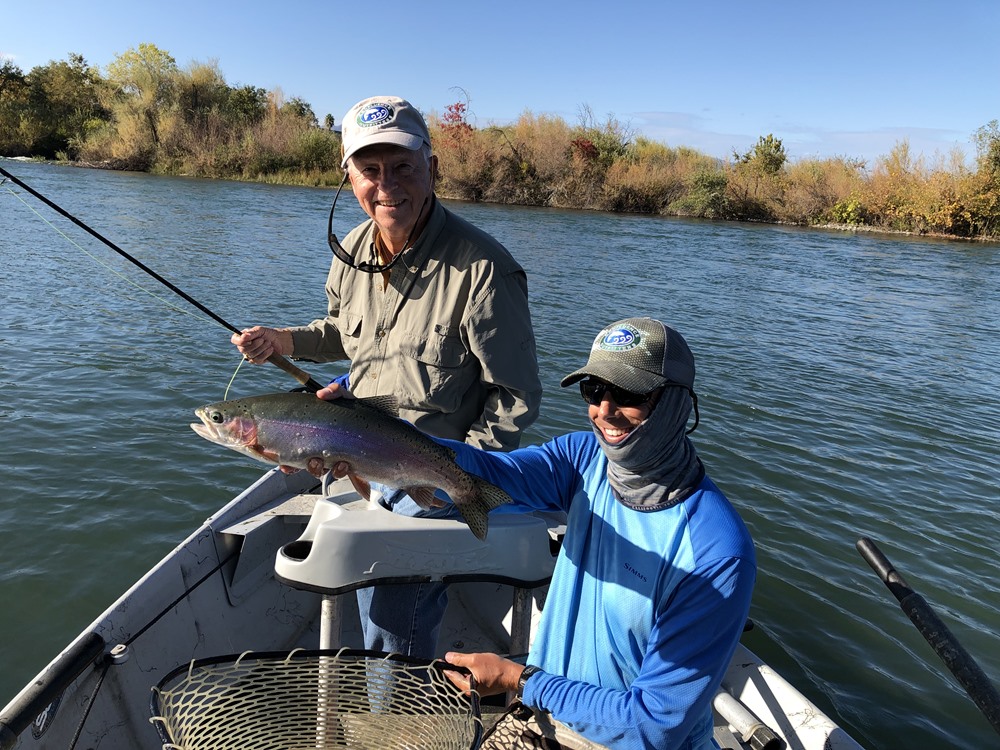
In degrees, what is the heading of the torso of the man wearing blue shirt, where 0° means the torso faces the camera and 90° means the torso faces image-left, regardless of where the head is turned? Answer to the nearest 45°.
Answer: approximately 45°

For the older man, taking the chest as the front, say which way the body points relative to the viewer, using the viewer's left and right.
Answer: facing the viewer and to the left of the viewer

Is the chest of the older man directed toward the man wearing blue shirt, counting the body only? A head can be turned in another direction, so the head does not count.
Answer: no

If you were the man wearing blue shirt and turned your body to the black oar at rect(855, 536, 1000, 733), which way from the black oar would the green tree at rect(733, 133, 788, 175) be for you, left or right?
left

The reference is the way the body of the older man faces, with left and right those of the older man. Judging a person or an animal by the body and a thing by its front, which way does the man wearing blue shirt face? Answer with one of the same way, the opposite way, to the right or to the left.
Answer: the same way

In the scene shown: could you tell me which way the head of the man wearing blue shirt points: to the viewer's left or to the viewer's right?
to the viewer's left

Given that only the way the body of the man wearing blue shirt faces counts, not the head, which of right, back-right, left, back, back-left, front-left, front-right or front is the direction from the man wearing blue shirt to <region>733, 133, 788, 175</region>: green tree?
back-right

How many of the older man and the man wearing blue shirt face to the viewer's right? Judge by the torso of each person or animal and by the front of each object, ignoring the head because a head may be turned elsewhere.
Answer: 0

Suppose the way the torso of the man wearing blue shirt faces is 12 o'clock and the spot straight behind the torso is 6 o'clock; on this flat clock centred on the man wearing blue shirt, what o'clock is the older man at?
The older man is roughly at 3 o'clock from the man wearing blue shirt.
